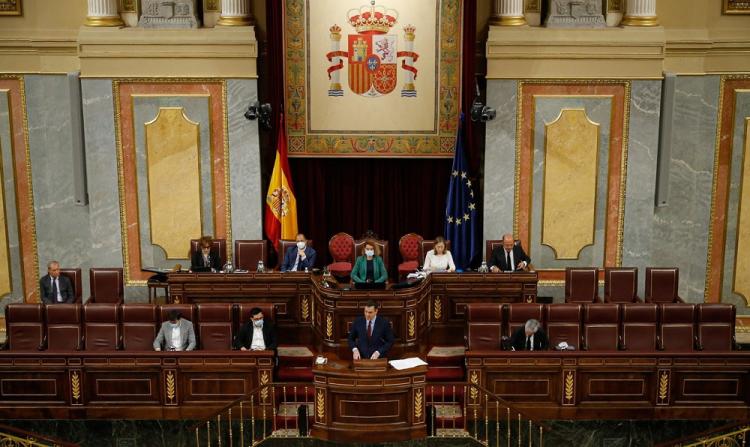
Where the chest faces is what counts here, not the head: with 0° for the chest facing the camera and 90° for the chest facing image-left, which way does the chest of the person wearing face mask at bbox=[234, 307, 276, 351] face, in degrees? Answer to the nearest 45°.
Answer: approximately 0°

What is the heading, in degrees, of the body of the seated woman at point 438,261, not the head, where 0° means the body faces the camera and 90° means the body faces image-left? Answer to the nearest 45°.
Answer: approximately 0°

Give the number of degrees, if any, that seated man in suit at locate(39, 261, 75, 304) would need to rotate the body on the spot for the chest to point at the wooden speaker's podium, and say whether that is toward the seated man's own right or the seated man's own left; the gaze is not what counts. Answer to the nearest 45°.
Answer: approximately 45° to the seated man's own left
